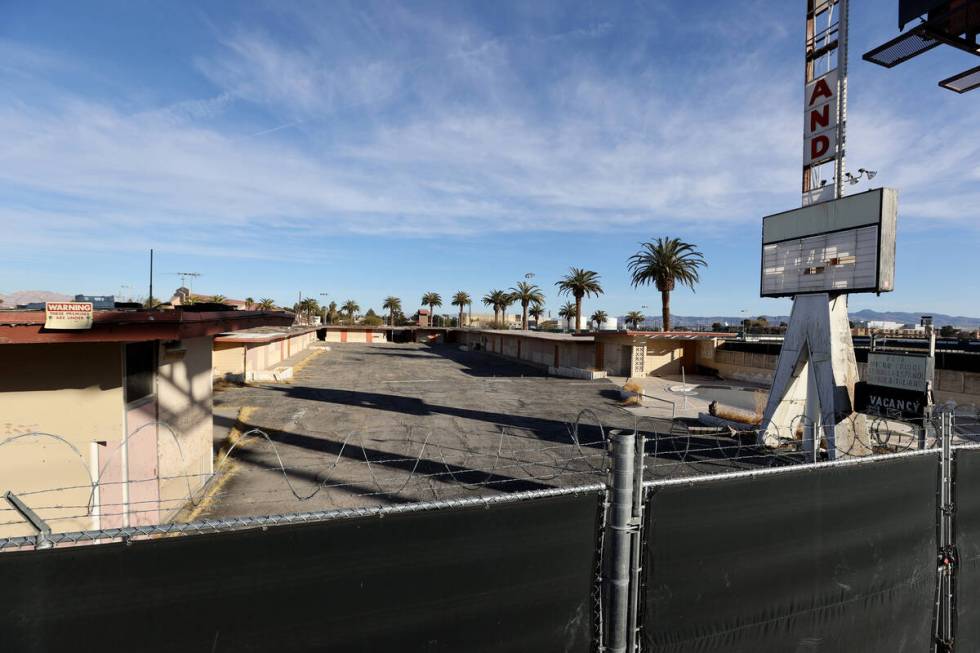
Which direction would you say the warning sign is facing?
toward the camera

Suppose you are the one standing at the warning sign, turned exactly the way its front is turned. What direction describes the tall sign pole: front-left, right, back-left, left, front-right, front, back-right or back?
left
